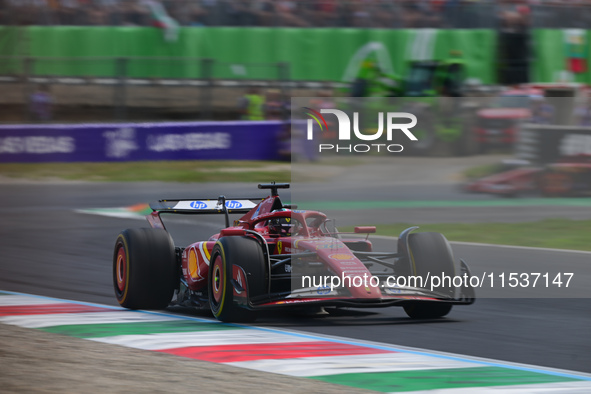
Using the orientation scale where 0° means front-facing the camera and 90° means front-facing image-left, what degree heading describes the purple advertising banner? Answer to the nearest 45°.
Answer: approximately 0°

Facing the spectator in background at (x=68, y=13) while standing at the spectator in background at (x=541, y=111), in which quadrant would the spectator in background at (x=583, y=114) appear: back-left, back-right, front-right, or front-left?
back-right

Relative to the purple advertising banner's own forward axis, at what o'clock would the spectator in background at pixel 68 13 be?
The spectator in background is roughly at 5 o'clock from the purple advertising banner.

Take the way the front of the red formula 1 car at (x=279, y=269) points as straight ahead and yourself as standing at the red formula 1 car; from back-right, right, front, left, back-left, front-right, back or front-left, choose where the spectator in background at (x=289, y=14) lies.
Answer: back-left

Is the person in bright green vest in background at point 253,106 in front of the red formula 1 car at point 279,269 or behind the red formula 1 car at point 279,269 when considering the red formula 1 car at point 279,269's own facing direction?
behind

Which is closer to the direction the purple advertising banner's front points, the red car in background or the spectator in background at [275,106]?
the red car in background
